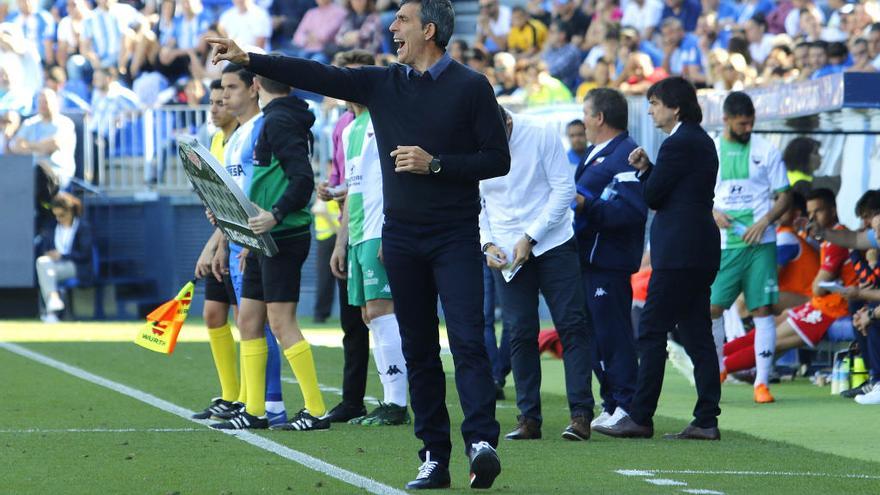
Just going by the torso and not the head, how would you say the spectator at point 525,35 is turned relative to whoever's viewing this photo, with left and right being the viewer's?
facing the viewer and to the left of the viewer

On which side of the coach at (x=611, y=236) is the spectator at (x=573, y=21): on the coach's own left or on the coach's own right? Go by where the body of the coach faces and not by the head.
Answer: on the coach's own right

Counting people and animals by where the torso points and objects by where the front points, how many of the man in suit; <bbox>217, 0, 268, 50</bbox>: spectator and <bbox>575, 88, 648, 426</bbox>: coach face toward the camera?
1

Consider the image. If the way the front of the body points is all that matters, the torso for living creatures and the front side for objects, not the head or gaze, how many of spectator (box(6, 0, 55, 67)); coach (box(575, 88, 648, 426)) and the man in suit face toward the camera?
1

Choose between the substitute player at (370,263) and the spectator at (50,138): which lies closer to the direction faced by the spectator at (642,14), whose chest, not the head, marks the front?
the substitute player

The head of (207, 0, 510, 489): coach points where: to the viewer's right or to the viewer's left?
to the viewer's left

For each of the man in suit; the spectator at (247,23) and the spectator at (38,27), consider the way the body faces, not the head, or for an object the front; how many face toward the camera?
2

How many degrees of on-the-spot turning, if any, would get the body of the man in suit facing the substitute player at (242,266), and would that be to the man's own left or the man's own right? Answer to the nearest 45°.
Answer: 0° — they already face them

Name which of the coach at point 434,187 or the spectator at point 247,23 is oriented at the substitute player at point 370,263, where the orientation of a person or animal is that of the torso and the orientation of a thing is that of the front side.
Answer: the spectator

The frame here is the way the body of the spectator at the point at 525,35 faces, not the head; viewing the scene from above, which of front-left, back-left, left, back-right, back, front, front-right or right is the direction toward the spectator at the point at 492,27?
right

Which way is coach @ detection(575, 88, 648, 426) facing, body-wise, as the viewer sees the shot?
to the viewer's left

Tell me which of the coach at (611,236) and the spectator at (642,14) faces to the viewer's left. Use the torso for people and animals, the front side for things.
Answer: the coach

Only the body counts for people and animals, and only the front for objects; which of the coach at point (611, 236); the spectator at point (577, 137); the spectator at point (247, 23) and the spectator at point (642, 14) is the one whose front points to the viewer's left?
the coach
